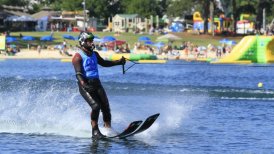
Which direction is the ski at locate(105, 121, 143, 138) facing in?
to the viewer's right

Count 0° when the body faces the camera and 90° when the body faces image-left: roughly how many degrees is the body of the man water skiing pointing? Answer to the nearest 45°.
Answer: approximately 315°
